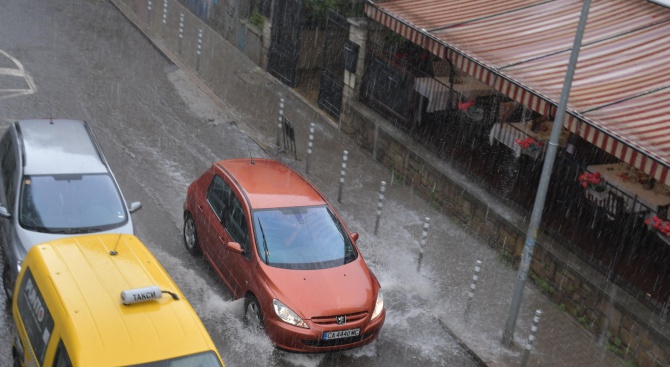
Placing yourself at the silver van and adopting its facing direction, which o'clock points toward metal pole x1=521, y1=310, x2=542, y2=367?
The metal pole is roughly at 10 o'clock from the silver van.

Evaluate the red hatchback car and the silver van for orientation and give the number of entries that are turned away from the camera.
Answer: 0

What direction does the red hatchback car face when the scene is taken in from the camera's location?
facing the viewer and to the right of the viewer

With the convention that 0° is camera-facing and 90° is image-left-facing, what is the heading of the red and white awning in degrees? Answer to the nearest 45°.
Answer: approximately 45°

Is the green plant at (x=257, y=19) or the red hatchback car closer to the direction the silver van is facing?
the red hatchback car

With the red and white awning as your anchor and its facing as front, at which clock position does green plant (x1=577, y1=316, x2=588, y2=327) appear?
The green plant is roughly at 10 o'clock from the red and white awning.

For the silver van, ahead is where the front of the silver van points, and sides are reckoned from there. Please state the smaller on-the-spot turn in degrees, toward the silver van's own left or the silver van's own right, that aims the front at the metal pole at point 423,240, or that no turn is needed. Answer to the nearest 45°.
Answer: approximately 90° to the silver van's own left

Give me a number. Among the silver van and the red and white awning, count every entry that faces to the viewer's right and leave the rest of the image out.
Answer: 0

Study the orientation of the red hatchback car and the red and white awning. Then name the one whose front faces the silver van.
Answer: the red and white awning

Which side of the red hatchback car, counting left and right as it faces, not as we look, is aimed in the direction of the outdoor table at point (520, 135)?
left

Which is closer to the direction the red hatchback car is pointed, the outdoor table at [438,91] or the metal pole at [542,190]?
the metal pole

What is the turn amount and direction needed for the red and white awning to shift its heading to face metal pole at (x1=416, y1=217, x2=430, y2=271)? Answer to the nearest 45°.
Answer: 0° — it already faces it

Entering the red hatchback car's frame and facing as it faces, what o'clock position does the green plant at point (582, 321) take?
The green plant is roughly at 10 o'clock from the red hatchback car.

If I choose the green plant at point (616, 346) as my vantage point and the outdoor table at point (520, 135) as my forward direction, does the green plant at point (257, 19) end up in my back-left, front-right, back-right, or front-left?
front-left

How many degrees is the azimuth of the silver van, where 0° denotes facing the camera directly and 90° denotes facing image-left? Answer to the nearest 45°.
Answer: approximately 0°

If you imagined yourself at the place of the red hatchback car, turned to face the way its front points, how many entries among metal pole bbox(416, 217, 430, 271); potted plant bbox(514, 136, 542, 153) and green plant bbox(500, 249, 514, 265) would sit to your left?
3
